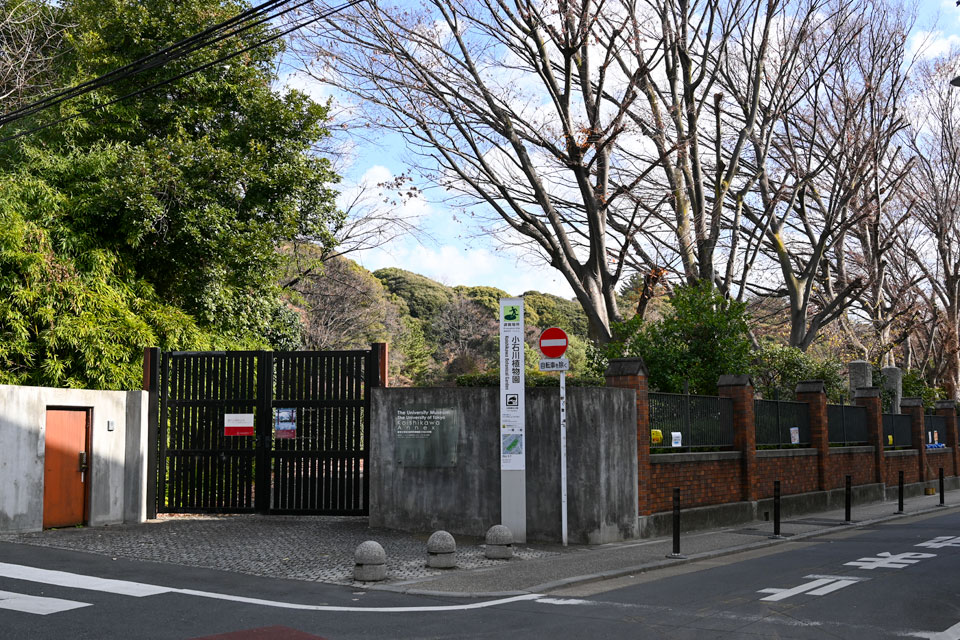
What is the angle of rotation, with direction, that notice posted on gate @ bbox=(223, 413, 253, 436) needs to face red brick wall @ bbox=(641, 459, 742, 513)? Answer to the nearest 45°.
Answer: approximately 90° to its left

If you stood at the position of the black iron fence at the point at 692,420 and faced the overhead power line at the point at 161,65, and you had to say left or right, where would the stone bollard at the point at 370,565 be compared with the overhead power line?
left

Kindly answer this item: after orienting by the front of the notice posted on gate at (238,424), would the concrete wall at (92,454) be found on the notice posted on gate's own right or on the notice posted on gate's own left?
on the notice posted on gate's own right

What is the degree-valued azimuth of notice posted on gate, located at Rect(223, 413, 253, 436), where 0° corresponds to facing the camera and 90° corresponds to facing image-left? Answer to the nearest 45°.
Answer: approximately 0°

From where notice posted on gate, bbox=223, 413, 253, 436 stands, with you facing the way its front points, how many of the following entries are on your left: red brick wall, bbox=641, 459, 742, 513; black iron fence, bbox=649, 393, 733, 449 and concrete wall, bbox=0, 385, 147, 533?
2

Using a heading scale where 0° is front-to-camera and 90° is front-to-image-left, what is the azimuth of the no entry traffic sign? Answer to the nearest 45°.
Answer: approximately 0°

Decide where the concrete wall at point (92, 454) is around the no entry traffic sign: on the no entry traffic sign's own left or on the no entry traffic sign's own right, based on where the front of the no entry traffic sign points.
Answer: on the no entry traffic sign's own right

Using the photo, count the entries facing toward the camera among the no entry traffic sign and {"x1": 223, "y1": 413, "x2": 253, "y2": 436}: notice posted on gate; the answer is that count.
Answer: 2
